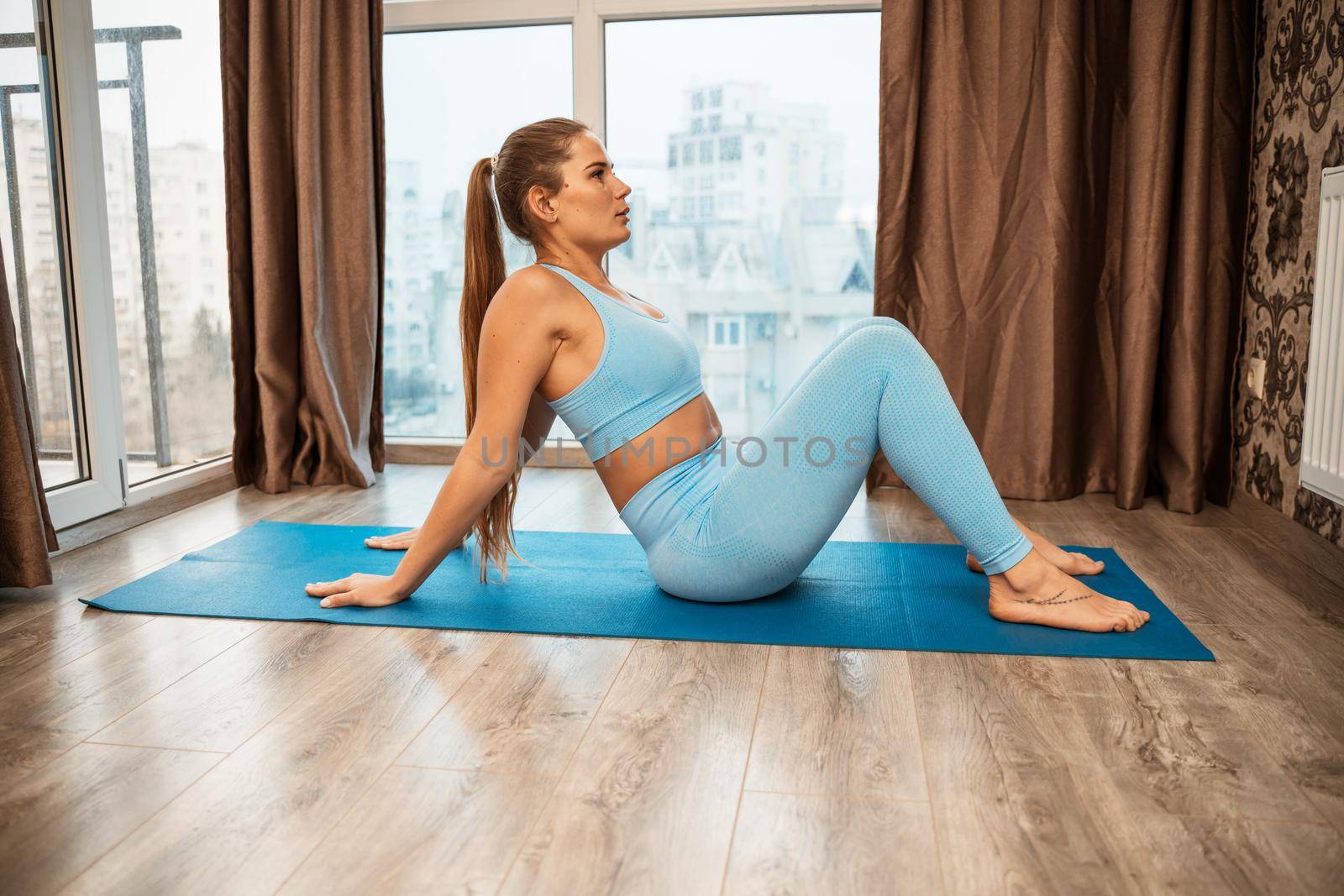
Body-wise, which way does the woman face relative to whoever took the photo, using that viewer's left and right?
facing to the right of the viewer

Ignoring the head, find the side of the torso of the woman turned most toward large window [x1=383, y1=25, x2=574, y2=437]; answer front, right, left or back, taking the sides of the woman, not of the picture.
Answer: left

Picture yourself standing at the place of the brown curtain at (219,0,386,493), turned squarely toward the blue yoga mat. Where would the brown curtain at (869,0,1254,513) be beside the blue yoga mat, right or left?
left

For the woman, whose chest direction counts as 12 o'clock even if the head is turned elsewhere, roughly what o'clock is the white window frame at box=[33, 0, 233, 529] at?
The white window frame is roughly at 7 o'clock from the woman.

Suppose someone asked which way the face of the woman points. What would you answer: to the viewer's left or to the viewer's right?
to the viewer's right

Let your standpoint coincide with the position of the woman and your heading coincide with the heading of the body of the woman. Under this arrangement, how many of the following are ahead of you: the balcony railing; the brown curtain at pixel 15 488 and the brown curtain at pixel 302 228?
0

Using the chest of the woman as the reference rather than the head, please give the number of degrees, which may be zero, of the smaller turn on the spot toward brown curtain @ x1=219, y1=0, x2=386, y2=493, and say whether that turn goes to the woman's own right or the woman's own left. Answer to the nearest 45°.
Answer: approximately 135° to the woman's own left

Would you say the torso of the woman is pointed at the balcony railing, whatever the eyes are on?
no

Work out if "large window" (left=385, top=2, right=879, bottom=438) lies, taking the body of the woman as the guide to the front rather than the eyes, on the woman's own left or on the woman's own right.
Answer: on the woman's own left

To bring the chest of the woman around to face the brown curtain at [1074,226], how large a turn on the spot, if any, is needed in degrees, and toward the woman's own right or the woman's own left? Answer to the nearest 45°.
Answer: approximately 45° to the woman's own left

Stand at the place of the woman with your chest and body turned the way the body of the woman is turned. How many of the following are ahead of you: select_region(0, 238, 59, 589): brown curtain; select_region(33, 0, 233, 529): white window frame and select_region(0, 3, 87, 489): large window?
0

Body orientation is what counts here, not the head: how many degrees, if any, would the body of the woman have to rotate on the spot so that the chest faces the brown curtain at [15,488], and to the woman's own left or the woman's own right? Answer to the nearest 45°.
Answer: approximately 180°
